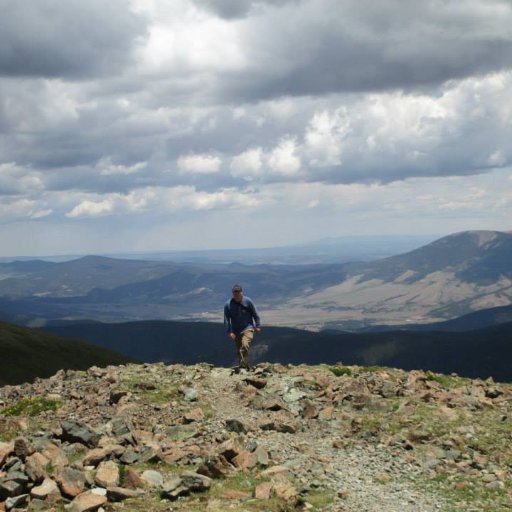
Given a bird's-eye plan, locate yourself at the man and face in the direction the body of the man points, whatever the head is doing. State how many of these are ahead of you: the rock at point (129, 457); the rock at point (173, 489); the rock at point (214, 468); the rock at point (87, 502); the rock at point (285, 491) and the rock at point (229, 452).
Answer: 6

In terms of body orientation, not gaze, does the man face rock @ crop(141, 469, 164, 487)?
yes

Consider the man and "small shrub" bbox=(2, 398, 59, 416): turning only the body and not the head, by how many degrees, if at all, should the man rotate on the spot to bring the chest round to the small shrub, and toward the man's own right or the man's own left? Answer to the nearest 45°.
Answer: approximately 45° to the man's own right

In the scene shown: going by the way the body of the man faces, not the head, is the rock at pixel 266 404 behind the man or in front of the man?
in front

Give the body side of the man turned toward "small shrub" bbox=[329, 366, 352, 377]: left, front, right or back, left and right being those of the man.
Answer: left

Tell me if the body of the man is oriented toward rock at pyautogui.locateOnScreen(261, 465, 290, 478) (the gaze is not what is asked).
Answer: yes

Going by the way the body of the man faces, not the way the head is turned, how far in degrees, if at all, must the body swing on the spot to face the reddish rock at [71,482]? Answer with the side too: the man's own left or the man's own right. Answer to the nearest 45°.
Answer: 0° — they already face it

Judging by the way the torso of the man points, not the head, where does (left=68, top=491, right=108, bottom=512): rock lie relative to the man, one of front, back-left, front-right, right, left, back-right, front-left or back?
front

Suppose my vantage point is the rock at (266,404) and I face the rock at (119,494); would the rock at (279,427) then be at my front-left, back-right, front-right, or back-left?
front-left

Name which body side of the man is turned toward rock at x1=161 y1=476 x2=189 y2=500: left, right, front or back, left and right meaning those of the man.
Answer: front

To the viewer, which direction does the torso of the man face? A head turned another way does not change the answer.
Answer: toward the camera

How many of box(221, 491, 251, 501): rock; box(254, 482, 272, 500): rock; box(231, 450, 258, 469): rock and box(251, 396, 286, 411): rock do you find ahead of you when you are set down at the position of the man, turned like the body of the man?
4

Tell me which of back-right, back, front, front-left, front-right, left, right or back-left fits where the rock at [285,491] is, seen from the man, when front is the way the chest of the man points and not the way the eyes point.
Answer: front

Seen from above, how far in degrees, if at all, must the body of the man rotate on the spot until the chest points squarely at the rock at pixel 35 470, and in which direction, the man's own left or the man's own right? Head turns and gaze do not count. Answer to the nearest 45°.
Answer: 0° — they already face it

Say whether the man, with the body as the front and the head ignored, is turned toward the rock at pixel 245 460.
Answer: yes

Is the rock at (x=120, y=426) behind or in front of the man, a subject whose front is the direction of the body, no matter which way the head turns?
in front

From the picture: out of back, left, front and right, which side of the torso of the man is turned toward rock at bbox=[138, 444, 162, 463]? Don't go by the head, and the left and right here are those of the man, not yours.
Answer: front
